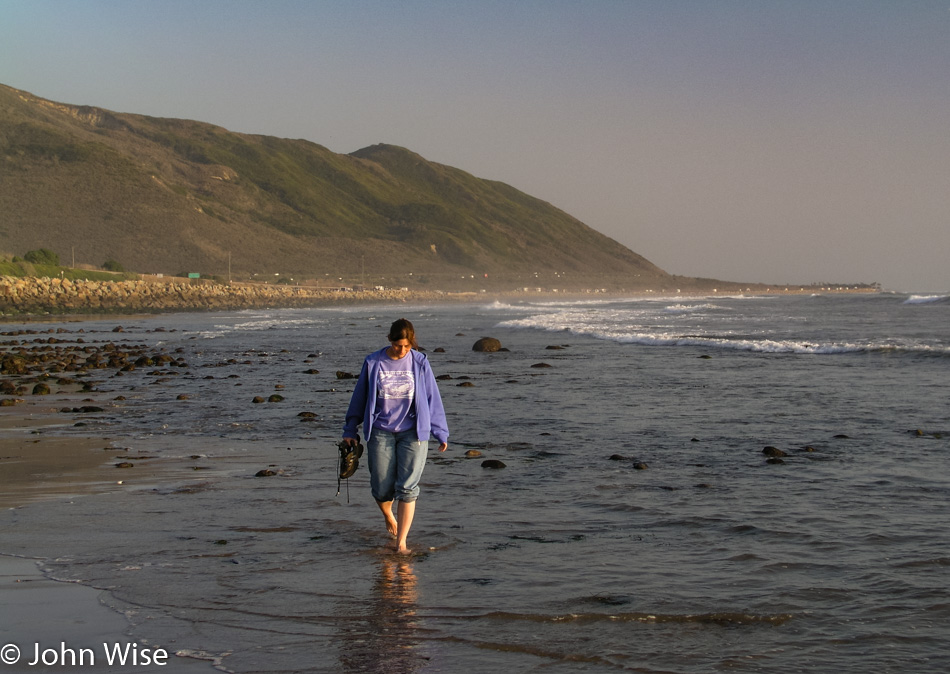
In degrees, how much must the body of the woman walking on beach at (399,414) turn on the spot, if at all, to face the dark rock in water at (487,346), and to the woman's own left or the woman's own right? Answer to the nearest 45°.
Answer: approximately 180°

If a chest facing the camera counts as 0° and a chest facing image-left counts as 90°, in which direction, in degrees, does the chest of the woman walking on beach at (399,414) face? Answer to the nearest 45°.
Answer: approximately 0°
